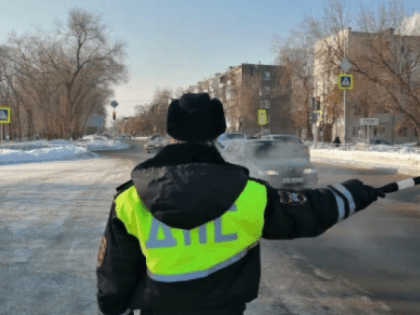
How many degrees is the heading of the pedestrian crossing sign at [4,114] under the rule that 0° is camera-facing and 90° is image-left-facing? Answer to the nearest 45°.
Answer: approximately 0°

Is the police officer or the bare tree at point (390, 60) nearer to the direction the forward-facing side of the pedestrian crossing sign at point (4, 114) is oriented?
the police officer

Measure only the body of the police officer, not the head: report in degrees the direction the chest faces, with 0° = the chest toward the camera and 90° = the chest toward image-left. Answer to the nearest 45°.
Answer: approximately 180°

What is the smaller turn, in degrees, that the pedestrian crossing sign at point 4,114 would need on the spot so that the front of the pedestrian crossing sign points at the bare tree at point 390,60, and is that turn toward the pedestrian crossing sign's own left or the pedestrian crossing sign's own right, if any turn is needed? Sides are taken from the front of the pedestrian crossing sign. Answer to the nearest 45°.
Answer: approximately 90° to the pedestrian crossing sign's own left

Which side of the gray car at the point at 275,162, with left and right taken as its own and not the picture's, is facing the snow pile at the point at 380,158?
left

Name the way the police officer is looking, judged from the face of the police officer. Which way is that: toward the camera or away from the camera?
away from the camera
